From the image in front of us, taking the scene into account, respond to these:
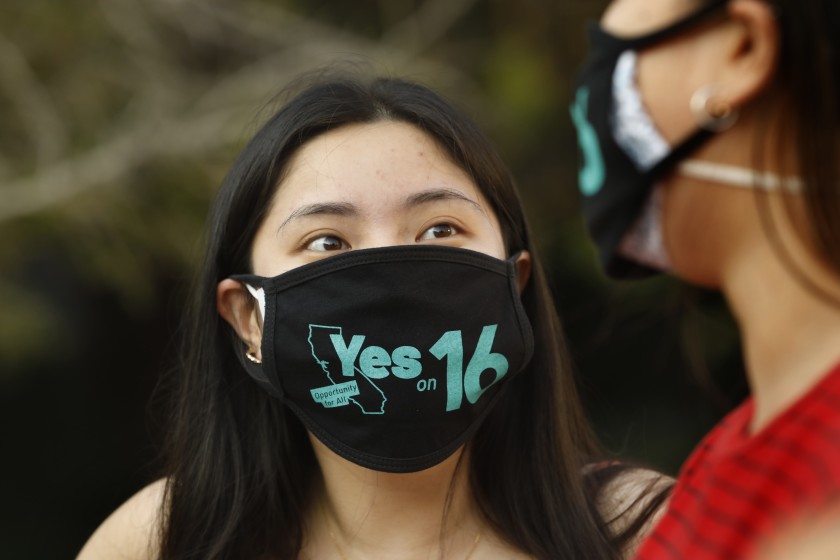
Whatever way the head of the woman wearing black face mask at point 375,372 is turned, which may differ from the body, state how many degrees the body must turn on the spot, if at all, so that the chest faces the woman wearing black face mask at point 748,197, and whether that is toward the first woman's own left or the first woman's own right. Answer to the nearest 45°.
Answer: approximately 45° to the first woman's own left

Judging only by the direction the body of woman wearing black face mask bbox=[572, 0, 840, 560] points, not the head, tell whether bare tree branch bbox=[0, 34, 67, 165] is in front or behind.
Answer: in front

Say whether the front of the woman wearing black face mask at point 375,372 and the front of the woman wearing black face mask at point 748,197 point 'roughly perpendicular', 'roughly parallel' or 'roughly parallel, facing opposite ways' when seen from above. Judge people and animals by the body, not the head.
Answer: roughly perpendicular

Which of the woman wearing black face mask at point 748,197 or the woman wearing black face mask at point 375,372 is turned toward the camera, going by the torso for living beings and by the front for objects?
the woman wearing black face mask at point 375,372

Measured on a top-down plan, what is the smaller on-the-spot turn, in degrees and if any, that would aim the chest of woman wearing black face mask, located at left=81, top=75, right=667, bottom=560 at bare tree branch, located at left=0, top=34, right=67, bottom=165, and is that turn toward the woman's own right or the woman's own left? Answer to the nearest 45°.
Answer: approximately 135° to the woman's own right

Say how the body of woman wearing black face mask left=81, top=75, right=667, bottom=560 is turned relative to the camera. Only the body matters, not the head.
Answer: toward the camera

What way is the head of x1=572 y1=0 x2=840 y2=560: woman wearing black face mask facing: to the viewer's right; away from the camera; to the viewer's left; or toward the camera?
to the viewer's left

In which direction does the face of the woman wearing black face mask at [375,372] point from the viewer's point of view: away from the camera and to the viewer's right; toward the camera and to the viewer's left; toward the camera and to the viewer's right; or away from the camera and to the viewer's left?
toward the camera and to the viewer's right

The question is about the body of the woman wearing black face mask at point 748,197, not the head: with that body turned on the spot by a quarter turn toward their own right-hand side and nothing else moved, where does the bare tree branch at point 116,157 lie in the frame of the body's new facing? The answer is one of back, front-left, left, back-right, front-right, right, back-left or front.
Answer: front-left

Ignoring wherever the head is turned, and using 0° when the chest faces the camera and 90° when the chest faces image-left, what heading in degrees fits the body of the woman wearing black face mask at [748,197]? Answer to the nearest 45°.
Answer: approximately 90°

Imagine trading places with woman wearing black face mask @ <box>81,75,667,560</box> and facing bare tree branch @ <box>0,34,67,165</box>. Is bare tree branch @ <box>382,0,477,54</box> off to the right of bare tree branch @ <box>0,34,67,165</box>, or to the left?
right

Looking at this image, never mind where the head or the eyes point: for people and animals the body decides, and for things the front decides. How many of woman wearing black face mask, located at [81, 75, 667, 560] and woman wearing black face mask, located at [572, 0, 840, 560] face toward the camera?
1
